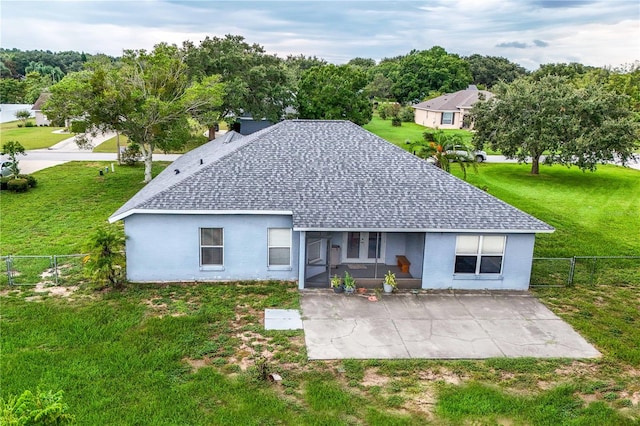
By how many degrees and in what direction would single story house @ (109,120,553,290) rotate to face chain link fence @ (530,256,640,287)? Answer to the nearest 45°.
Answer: approximately 90° to its right

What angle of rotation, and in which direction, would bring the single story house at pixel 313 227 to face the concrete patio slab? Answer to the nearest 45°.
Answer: approximately 135° to its right

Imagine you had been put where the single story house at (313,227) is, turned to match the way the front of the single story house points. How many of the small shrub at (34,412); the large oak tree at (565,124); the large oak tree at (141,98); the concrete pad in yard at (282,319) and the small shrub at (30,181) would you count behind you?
2

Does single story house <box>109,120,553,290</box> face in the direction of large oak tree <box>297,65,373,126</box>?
yes

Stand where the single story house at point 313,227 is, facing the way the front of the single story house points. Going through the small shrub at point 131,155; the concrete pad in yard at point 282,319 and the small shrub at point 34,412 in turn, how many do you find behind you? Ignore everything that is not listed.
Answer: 2

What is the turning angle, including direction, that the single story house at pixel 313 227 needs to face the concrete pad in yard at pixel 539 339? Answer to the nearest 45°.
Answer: approximately 135° to its right

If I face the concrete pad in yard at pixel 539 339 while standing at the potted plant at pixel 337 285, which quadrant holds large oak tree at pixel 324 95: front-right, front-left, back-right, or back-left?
back-left

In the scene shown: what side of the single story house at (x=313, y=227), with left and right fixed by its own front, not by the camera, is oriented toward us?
back

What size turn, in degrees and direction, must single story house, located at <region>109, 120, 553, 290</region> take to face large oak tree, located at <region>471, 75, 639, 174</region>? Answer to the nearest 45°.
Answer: approximately 45° to its right

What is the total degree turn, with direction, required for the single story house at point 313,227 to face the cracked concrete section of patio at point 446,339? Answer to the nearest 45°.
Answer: approximately 135° to its right

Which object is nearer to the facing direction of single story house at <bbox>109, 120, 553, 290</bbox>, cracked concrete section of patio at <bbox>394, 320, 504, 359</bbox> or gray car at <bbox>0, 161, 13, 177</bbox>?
the gray car

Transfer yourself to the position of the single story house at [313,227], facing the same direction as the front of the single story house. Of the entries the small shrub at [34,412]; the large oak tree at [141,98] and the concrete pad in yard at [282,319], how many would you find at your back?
2

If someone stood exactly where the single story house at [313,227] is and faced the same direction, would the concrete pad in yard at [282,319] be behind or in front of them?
behind

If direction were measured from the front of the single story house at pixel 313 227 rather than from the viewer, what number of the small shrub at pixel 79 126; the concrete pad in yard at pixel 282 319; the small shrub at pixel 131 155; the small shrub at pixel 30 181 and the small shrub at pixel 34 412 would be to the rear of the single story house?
2
